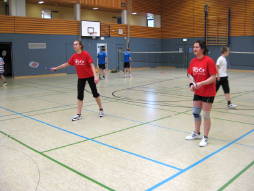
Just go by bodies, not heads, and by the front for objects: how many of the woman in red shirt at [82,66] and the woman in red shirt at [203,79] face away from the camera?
0

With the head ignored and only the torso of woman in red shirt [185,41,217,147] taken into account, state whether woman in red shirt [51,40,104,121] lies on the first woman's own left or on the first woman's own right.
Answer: on the first woman's own right

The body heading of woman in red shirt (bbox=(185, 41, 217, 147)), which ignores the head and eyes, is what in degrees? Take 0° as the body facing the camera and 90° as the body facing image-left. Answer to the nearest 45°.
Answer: approximately 45°

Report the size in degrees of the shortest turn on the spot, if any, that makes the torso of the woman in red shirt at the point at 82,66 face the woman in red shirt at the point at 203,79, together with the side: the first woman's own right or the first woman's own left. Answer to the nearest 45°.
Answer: approximately 90° to the first woman's own left

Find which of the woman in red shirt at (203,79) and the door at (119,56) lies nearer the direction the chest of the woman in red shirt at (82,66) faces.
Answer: the woman in red shirt

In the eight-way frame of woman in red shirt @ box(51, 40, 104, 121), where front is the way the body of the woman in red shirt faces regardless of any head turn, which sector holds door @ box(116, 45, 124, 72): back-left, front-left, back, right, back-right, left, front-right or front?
back-right

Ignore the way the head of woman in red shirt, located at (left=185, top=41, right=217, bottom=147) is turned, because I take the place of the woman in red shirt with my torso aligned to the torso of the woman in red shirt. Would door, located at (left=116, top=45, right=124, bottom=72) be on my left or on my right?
on my right
